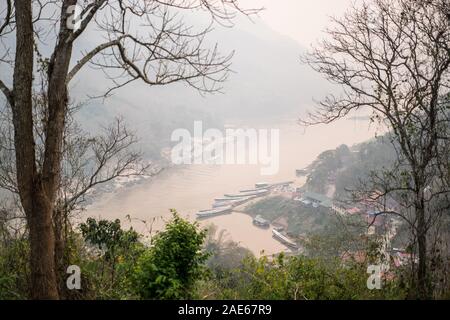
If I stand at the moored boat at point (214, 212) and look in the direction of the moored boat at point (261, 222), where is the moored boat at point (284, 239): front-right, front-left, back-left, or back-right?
front-right

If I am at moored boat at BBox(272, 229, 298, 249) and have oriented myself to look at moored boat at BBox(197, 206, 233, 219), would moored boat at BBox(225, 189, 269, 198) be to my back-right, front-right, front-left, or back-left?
front-right

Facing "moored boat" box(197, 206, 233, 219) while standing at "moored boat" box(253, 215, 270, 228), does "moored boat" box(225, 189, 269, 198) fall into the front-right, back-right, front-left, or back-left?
front-right

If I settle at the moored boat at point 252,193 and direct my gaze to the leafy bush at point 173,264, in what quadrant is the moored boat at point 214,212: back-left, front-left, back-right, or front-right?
front-right
